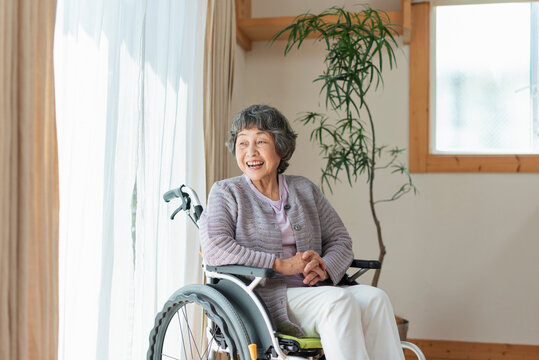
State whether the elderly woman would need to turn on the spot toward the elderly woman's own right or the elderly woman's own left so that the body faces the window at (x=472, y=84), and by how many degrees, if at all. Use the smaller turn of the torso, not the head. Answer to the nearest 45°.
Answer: approximately 90° to the elderly woman's own left

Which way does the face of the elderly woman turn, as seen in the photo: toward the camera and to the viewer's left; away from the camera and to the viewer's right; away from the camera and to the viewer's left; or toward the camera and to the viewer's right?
toward the camera and to the viewer's left

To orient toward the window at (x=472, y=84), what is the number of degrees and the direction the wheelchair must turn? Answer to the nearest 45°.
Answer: approximately 90° to its left

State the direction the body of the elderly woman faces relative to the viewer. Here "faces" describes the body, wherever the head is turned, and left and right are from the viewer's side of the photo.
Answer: facing the viewer and to the right of the viewer
